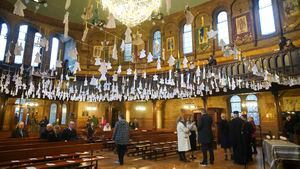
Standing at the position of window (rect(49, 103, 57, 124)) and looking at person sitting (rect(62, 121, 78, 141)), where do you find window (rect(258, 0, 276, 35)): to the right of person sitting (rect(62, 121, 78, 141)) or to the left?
left

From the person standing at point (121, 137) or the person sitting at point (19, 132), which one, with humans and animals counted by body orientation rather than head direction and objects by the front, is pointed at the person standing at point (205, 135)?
the person sitting at point (19, 132)

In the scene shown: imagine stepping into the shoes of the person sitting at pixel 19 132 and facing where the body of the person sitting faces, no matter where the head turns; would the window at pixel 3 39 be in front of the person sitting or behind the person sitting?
behind

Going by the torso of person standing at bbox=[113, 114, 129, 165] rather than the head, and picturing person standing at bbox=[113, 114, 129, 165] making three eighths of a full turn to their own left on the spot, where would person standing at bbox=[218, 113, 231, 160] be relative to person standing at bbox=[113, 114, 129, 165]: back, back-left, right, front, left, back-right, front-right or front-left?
back-left

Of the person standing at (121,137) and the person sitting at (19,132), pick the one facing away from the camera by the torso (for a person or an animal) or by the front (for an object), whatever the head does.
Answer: the person standing at (121,137)

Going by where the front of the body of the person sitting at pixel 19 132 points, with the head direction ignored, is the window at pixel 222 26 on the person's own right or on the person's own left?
on the person's own left
